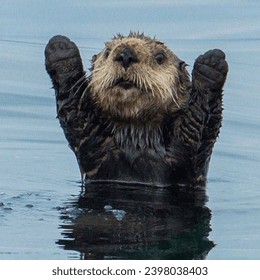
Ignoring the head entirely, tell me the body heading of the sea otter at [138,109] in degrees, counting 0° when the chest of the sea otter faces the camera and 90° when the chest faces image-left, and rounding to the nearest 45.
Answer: approximately 0°
